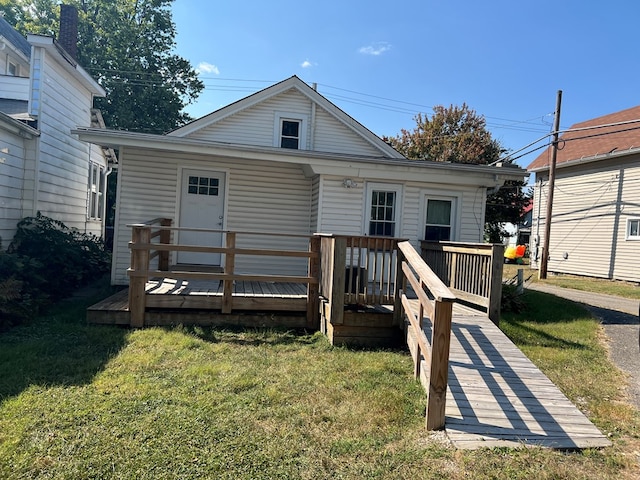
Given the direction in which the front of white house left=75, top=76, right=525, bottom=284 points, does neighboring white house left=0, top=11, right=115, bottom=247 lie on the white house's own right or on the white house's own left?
on the white house's own right

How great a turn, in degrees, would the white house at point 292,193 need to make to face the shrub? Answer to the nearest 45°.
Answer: approximately 90° to its right

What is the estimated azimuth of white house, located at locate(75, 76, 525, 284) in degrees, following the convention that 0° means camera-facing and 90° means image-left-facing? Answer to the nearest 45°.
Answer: approximately 0°

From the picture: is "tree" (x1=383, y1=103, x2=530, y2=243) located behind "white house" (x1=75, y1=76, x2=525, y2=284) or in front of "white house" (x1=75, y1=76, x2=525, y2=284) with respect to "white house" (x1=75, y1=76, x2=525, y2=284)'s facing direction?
behind

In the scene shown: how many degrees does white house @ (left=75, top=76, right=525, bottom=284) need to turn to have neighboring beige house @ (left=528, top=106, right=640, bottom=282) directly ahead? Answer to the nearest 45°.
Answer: approximately 135° to its left
